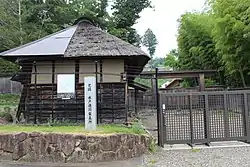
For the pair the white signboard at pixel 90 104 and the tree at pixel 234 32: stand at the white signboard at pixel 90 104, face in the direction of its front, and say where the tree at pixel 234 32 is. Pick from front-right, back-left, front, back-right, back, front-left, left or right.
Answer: back-left

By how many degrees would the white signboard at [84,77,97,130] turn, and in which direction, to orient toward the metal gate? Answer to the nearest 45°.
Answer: approximately 90° to its left

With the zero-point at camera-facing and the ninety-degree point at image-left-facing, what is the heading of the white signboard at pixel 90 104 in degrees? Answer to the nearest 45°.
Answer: approximately 0°

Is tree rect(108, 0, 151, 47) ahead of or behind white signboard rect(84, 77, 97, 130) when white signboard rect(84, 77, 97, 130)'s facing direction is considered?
behind

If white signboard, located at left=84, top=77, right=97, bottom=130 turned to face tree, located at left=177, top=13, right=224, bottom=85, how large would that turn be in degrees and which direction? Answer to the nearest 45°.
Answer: approximately 135° to its left

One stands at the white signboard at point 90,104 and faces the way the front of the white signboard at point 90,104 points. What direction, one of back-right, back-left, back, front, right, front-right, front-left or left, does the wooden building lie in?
back
